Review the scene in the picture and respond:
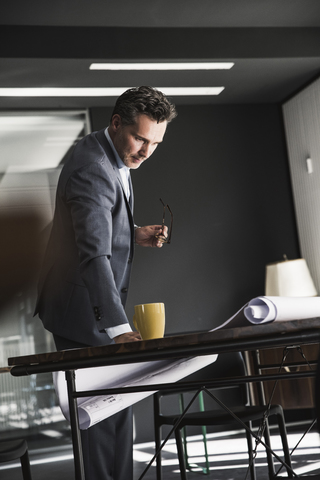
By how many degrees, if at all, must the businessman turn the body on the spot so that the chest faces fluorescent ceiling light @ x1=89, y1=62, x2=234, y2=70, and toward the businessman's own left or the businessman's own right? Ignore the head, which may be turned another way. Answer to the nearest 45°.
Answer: approximately 90° to the businessman's own left

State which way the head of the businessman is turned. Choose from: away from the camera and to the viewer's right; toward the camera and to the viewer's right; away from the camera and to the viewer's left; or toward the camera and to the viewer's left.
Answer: toward the camera and to the viewer's right

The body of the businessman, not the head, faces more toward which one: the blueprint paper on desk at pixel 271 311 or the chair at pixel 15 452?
the blueprint paper on desk

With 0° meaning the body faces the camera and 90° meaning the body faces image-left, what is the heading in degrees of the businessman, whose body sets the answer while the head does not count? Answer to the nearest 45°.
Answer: approximately 270°

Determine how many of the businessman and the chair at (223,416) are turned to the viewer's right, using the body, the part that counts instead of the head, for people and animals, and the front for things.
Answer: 1
